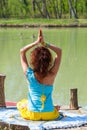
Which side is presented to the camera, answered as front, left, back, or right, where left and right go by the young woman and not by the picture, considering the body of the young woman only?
back

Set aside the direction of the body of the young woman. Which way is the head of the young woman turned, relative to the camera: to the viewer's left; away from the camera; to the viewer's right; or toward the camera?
away from the camera
